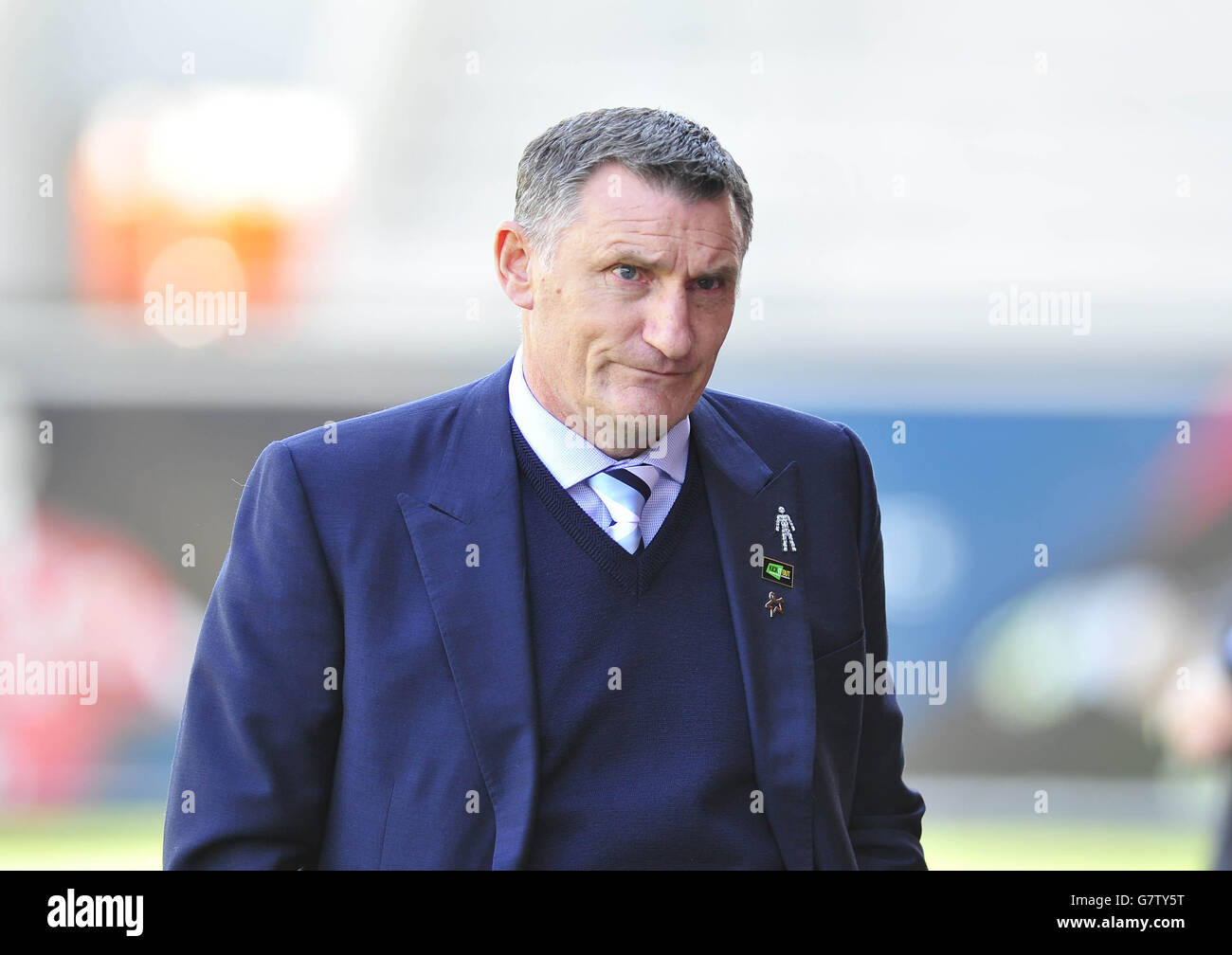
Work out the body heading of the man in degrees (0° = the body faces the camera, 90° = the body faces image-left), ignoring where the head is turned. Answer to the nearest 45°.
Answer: approximately 315°
